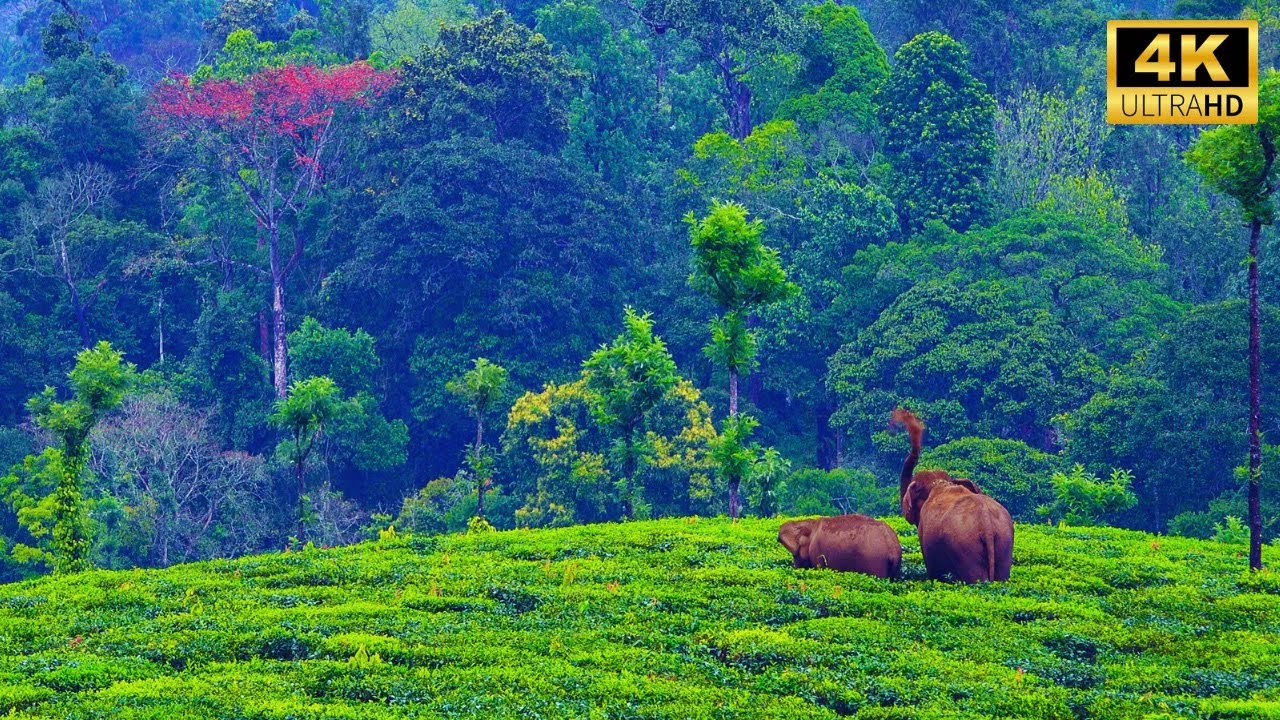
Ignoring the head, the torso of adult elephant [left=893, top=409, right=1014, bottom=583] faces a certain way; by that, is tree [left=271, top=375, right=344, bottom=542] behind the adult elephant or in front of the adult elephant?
in front

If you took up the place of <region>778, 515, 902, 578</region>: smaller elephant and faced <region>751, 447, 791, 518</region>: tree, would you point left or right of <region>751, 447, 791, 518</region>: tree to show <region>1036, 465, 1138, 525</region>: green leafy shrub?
right

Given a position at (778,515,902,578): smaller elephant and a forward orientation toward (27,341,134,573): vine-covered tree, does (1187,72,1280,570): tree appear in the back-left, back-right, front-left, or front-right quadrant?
back-right

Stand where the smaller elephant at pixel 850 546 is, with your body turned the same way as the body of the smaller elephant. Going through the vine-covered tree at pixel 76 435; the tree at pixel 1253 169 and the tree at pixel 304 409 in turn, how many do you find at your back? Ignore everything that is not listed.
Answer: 1

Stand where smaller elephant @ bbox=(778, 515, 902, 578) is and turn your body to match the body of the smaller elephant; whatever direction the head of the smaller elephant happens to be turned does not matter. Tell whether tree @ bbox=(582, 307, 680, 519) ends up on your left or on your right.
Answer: on your right

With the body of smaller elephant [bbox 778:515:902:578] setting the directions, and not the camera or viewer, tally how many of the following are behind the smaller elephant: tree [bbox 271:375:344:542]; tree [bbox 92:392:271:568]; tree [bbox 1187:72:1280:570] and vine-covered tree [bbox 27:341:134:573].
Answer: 1

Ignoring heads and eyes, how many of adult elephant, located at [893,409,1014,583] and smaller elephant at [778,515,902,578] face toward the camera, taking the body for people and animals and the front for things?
0

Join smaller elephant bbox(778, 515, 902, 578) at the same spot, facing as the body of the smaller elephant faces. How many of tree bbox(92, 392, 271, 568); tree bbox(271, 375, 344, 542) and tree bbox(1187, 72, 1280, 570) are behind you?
1

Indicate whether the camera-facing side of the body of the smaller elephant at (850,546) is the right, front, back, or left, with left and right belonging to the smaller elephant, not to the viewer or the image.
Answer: left

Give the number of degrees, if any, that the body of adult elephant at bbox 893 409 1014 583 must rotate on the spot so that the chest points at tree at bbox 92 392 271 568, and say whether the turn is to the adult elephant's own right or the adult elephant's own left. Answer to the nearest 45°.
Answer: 0° — it already faces it

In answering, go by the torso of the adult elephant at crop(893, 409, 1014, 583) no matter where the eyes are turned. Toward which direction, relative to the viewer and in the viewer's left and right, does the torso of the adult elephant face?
facing away from the viewer and to the left of the viewer

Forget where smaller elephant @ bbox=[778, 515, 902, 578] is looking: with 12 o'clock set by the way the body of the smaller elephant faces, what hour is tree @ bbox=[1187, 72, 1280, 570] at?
The tree is roughly at 6 o'clock from the smaller elephant.

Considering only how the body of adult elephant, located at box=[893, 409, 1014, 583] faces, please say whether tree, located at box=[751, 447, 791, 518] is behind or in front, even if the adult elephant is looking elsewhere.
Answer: in front

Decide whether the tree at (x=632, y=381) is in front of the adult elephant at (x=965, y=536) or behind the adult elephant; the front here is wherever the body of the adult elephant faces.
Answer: in front

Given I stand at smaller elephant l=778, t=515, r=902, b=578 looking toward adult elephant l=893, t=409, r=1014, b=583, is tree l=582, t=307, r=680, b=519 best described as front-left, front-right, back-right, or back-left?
back-left
